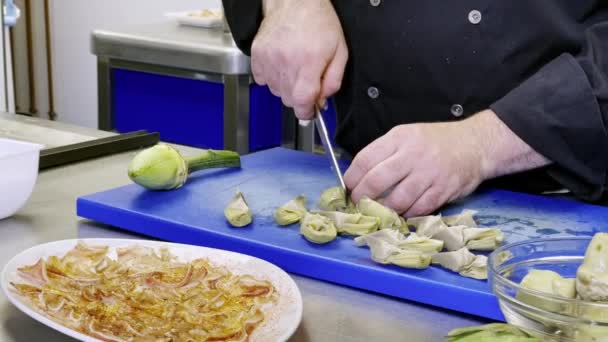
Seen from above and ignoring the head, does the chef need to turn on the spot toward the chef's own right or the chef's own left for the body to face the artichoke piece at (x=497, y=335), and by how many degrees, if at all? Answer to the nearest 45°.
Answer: approximately 45° to the chef's own left

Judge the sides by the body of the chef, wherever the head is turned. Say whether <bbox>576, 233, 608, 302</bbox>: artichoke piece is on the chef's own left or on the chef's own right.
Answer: on the chef's own left

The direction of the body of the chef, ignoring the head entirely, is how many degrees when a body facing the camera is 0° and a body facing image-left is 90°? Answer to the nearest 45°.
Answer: approximately 45°

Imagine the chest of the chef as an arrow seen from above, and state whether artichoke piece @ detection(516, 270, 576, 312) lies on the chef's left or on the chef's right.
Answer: on the chef's left

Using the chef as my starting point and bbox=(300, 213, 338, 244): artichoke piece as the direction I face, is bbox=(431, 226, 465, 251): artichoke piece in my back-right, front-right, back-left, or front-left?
front-left

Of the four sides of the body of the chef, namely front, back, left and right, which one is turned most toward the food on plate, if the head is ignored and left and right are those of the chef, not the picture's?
front

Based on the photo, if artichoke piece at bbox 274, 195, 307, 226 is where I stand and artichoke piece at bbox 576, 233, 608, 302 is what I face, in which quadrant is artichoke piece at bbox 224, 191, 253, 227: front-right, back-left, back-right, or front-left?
back-right
